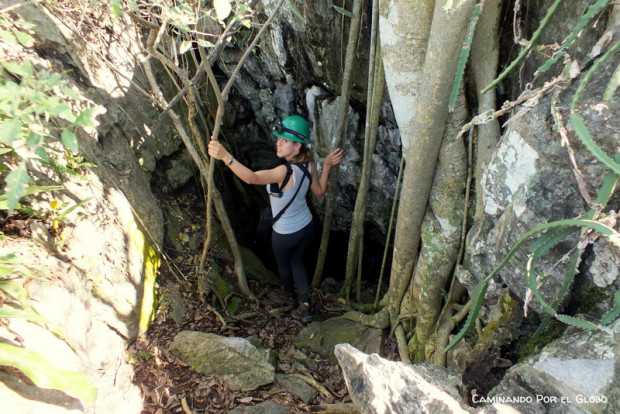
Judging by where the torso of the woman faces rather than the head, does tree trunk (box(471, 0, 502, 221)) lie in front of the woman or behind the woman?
behind

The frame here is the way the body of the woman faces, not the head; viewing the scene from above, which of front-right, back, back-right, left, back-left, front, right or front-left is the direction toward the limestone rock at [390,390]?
back-left
